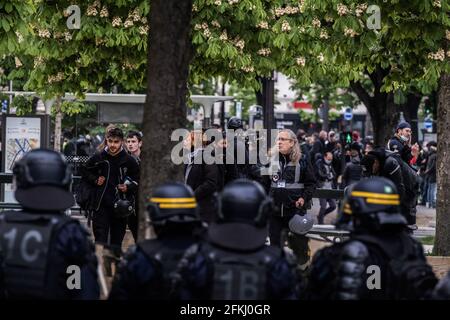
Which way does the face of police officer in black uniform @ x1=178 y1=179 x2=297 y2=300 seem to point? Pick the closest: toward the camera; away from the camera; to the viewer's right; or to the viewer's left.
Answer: away from the camera

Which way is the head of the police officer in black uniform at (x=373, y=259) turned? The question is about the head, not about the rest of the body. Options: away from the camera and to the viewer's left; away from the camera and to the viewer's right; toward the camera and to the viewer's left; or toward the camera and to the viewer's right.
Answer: away from the camera and to the viewer's left

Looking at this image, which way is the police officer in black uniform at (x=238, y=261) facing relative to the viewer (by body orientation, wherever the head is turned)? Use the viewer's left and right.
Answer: facing away from the viewer

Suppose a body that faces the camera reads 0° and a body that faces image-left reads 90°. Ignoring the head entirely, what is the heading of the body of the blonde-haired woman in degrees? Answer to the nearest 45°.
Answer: approximately 45°

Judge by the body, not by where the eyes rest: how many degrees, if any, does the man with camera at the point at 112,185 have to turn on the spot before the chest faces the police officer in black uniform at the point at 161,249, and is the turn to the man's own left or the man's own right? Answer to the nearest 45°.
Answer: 0° — they already face them

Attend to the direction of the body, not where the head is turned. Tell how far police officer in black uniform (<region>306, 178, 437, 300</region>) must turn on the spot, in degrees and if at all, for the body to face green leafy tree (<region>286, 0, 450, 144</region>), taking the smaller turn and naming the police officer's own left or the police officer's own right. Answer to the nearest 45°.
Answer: approximately 45° to the police officer's own right

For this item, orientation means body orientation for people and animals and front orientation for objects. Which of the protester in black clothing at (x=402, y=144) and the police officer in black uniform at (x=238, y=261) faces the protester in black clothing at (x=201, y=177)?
the police officer in black uniform

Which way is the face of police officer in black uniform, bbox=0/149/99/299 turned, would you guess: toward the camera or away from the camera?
away from the camera
